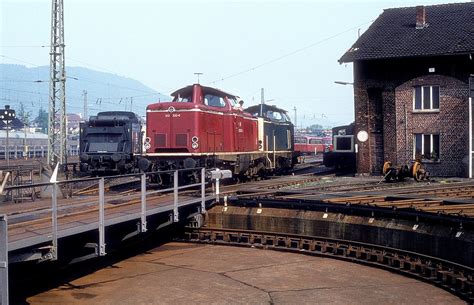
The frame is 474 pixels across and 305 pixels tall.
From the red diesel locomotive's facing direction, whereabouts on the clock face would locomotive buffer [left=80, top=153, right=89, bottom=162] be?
The locomotive buffer is roughly at 3 o'clock from the red diesel locomotive.

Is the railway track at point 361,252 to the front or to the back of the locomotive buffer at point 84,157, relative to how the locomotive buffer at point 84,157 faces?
to the front

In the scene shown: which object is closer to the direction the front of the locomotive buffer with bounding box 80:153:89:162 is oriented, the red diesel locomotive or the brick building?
the red diesel locomotive

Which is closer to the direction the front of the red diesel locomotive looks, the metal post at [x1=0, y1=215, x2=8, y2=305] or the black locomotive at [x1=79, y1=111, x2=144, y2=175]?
the metal post

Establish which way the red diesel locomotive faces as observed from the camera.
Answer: facing the viewer and to the left of the viewer

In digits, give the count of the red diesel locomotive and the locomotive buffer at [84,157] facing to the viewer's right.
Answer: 0

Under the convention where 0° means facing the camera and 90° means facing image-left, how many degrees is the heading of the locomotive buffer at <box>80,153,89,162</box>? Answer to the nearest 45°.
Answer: approximately 0°

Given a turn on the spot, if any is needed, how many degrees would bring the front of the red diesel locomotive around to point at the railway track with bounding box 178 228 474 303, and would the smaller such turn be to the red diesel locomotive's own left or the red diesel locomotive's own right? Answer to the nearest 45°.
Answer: approximately 90° to the red diesel locomotive's own left

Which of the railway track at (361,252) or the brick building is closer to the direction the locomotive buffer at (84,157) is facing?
the railway track

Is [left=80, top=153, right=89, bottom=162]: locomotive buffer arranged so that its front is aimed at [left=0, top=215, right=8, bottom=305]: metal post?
yes

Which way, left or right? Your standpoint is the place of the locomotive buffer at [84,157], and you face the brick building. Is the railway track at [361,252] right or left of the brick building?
right

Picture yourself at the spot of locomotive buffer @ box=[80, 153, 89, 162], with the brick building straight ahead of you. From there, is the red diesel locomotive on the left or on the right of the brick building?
right

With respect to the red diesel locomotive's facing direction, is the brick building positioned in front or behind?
behind
